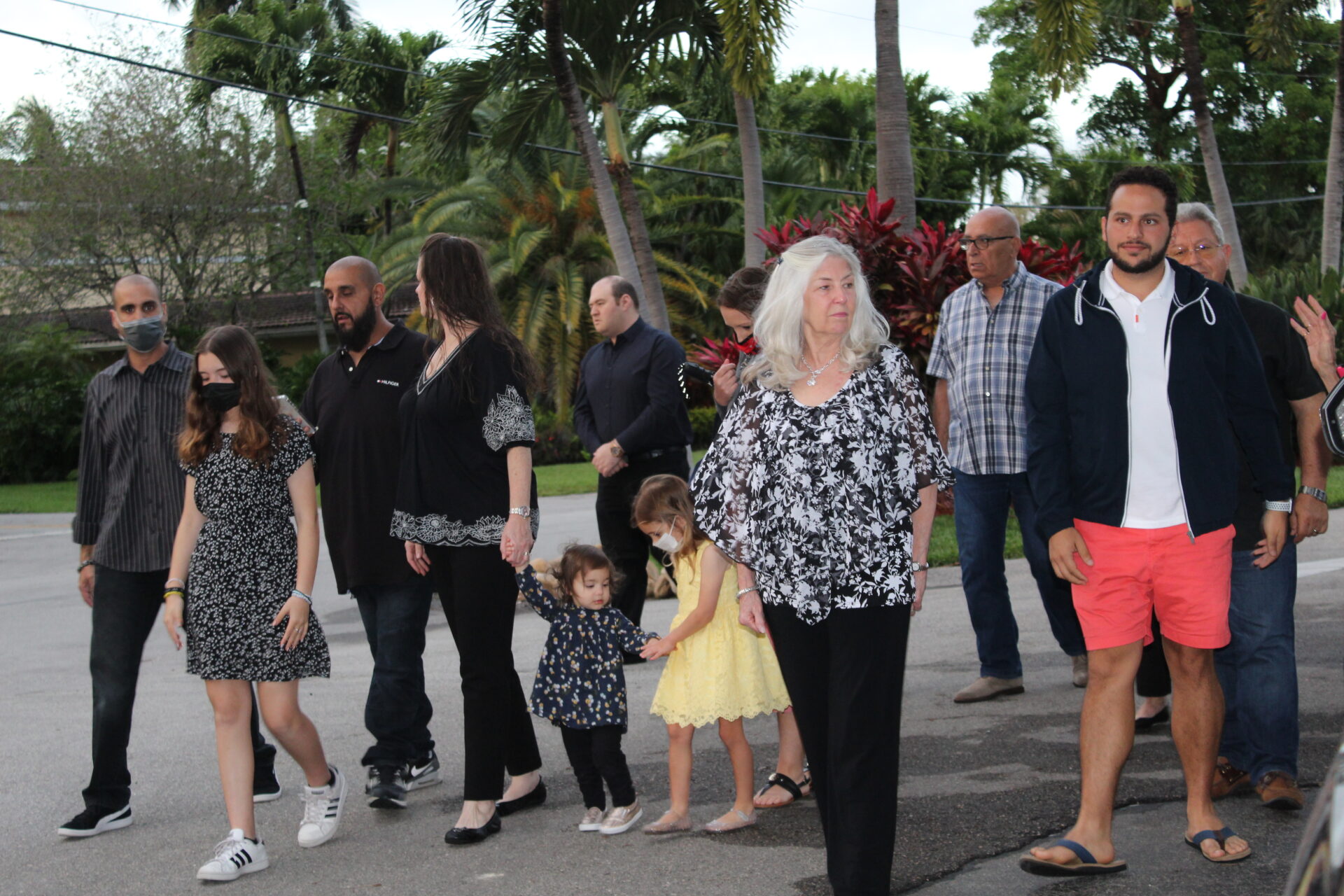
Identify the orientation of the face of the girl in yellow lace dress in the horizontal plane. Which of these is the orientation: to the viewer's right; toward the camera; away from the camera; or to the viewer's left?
to the viewer's left

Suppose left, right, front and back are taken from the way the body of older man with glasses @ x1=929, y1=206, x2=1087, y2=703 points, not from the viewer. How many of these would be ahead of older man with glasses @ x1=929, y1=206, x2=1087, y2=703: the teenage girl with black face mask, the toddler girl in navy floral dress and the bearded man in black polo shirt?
3

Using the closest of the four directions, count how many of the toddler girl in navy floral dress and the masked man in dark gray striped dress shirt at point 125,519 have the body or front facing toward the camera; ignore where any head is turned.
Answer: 2

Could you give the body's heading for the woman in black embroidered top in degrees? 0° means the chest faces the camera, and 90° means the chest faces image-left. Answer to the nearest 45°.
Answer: approximately 45°

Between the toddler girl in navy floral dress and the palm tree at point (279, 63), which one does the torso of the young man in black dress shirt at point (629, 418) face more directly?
the toddler girl in navy floral dress

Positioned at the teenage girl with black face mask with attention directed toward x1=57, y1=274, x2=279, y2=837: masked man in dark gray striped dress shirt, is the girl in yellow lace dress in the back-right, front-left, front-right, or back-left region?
back-right

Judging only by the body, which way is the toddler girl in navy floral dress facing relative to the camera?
toward the camera

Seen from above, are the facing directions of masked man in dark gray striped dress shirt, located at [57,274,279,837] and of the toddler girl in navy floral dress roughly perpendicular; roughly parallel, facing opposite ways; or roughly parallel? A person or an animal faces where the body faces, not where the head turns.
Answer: roughly parallel

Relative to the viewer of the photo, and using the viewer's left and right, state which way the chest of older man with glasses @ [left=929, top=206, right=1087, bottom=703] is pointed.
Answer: facing the viewer and to the left of the viewer

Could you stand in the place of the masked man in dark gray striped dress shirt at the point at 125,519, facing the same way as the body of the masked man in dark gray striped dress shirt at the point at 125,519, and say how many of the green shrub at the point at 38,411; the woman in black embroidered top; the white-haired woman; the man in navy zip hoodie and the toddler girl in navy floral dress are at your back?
1

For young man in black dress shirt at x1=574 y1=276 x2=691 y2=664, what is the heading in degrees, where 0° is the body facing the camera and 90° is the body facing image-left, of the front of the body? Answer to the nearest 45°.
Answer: approximately 45°

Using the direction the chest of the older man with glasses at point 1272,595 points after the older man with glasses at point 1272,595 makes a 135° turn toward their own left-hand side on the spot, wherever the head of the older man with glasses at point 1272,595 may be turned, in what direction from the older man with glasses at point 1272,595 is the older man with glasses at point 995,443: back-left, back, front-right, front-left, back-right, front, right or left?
back-left

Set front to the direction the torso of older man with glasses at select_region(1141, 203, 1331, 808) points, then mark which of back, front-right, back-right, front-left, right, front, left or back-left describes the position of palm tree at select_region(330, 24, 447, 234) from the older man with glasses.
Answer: right

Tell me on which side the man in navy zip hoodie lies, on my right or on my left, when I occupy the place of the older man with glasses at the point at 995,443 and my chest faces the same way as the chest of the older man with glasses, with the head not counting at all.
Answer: on my left

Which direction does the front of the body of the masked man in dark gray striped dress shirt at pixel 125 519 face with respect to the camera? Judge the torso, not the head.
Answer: toward the camera
